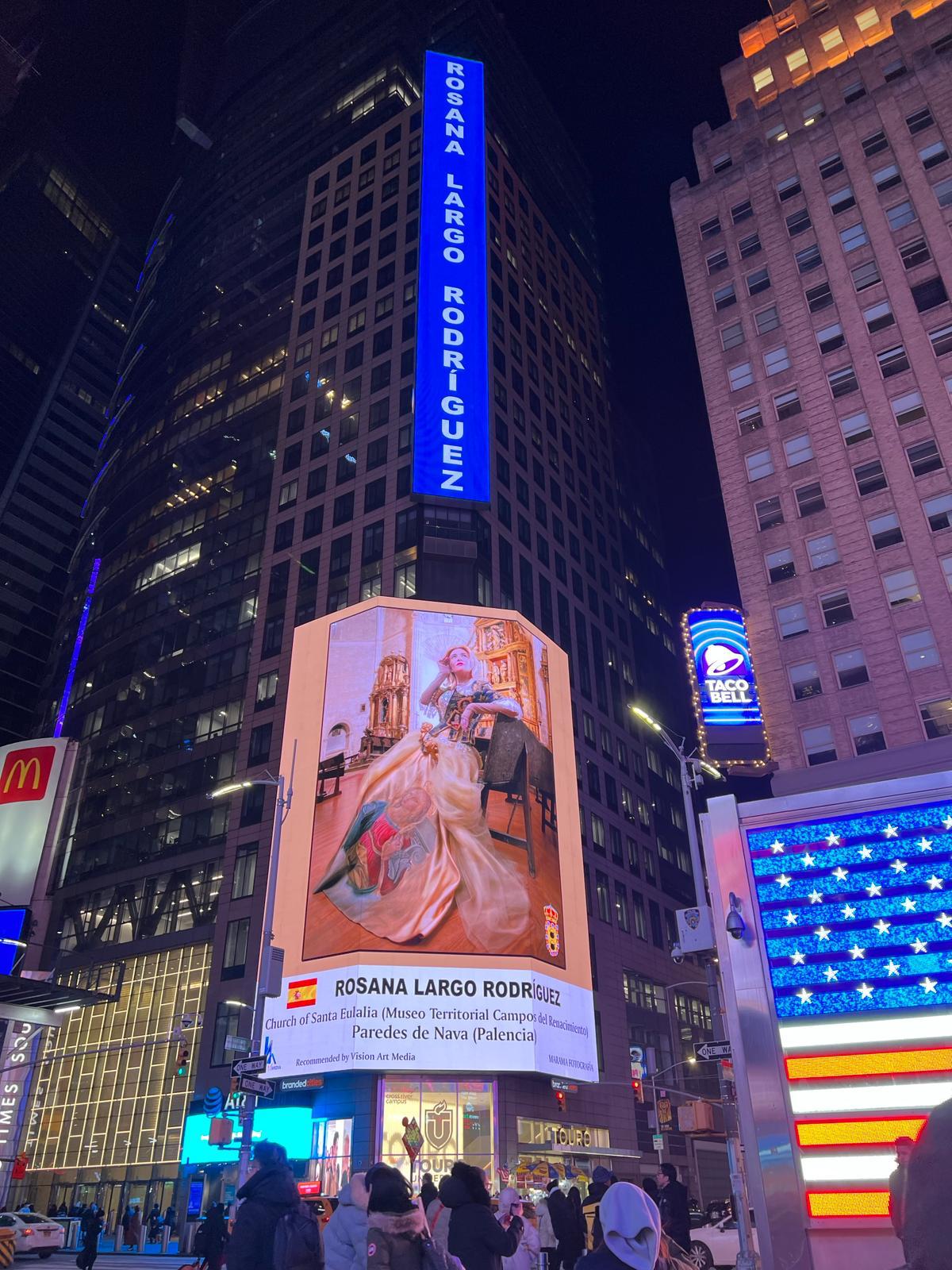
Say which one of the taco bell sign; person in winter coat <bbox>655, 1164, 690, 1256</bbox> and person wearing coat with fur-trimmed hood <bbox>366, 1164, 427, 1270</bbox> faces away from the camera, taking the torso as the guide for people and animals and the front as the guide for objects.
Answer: the person wearing coat with fur-trimmed hood

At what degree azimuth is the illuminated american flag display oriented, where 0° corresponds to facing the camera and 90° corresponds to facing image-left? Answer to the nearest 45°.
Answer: approximately 45°

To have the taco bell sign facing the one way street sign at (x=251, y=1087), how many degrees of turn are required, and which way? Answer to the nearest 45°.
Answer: approximately 45° to its right

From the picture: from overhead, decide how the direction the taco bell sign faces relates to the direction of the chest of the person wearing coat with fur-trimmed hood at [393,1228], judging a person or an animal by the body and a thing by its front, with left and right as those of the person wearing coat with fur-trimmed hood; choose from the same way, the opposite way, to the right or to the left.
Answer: the opposite way

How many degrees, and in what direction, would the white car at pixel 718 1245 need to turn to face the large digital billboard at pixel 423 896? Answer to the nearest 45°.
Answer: approximately 45° to its right

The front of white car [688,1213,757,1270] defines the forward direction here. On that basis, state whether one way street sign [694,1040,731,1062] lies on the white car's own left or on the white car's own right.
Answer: on the white car's own left

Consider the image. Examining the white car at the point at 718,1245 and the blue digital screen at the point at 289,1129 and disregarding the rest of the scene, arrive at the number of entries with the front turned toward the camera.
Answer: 1

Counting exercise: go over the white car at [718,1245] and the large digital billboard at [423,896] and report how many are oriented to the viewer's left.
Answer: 1

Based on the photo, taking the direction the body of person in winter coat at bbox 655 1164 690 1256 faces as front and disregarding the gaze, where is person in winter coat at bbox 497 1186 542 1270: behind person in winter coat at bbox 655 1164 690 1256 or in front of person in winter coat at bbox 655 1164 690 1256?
in front

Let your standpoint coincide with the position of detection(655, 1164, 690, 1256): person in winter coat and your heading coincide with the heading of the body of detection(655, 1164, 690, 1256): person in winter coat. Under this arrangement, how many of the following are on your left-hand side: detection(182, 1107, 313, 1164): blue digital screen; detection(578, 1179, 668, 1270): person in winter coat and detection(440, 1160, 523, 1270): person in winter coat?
2

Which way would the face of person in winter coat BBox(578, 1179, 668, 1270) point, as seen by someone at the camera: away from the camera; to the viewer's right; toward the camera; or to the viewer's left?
away from the camera
